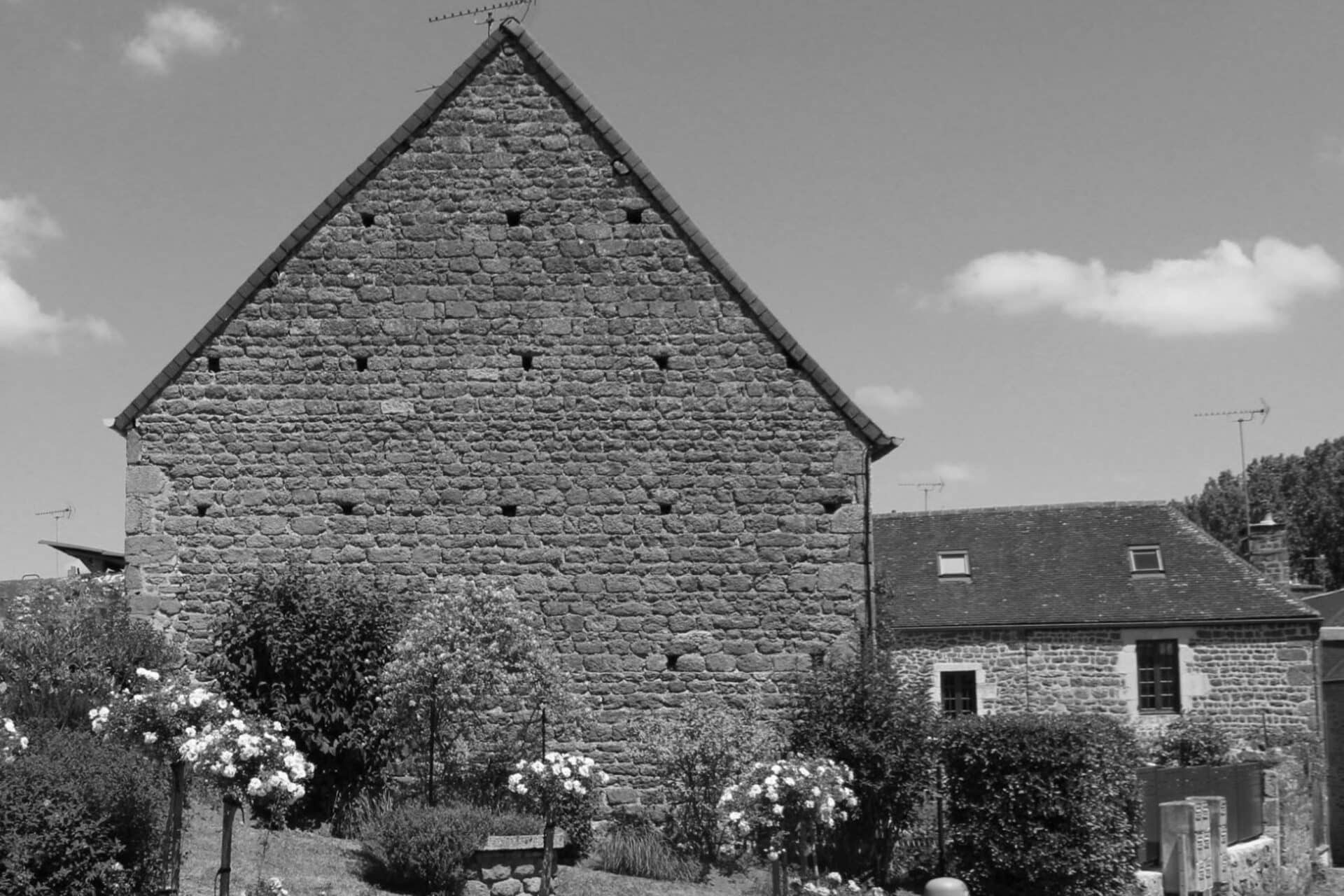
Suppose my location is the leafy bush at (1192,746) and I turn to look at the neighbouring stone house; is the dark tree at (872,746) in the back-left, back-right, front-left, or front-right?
back-left

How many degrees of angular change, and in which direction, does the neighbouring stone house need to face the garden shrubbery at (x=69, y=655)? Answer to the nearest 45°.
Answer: approximately 45° to its right

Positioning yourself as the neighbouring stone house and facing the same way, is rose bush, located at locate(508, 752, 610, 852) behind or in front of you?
in front

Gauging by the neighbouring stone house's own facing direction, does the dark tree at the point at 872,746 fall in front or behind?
in front

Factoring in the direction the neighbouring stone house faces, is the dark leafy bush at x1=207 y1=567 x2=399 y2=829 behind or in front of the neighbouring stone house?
in front

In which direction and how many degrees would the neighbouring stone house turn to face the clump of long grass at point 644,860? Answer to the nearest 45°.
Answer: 0° — it already faces it

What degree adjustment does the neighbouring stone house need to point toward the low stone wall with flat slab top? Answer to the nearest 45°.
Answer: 0° — it already faces it

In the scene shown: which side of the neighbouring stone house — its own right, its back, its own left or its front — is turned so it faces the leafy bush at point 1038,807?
front

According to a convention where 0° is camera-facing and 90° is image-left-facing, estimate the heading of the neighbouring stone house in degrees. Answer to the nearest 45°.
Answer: approximately 0°

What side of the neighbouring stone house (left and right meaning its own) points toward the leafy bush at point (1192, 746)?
front
